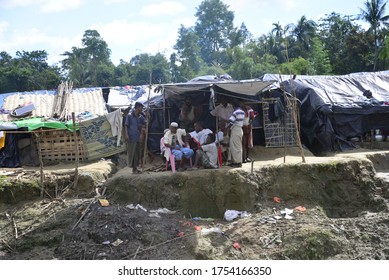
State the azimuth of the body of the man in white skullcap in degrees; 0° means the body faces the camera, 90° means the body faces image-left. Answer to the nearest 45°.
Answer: approximately 315°

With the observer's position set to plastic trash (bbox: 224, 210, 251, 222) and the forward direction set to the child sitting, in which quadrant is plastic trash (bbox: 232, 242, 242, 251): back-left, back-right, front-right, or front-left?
back-left

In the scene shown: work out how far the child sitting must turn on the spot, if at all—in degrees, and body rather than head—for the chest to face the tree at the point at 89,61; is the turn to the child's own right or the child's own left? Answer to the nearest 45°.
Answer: approximately 90° to the child's own right

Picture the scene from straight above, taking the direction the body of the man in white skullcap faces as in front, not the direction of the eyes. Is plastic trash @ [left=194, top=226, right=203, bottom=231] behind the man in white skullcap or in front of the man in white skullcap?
in front

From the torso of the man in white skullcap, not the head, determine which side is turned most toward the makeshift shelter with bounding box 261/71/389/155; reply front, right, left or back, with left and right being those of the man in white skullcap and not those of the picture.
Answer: left

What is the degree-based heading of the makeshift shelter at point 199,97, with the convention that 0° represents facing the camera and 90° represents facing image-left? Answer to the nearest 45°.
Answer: approximately 0°

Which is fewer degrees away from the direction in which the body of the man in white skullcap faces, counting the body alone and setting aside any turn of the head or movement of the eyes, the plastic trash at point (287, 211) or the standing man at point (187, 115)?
the plastic trash

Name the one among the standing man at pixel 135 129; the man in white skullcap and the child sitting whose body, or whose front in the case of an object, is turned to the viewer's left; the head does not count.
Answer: the child sitting

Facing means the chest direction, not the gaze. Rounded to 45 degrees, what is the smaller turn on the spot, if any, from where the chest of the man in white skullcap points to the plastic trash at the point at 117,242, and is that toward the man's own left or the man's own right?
approximately 90° to the man's own right

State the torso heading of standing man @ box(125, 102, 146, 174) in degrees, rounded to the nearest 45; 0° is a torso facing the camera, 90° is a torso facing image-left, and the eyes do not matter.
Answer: approximately 315°
